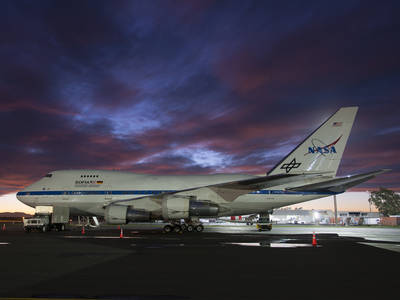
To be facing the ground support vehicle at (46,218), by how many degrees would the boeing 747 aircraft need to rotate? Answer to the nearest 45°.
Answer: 0° — it already faces it

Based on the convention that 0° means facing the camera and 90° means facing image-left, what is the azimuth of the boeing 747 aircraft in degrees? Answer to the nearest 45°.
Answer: approximately 90°
